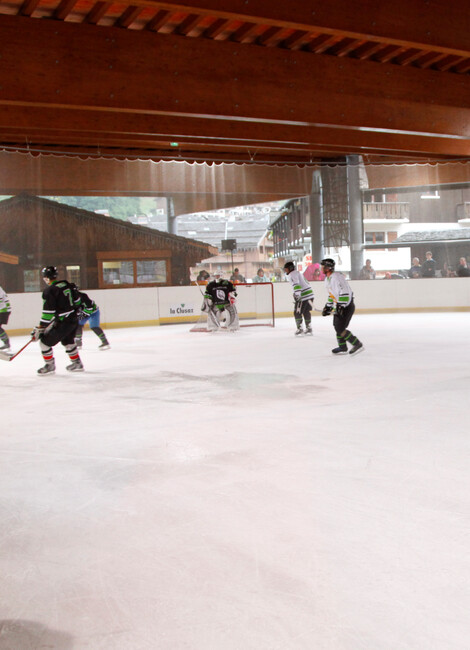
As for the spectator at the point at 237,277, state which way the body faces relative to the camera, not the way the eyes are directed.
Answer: toward the camera

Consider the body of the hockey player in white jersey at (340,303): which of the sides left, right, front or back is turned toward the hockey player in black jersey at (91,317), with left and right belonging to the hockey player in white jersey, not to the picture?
front

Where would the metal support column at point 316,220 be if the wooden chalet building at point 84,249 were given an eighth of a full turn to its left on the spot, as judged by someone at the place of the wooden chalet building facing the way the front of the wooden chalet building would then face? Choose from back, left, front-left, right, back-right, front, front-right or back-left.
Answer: front-left

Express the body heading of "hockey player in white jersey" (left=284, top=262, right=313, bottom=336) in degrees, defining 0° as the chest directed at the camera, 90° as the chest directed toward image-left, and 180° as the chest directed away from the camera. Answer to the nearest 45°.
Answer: approximately 90°

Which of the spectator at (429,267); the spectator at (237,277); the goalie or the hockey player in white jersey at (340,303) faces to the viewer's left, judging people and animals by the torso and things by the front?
the hockey player in white jersey

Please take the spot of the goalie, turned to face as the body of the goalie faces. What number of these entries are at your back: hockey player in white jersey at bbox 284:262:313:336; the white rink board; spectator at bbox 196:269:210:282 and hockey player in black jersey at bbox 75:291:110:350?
2

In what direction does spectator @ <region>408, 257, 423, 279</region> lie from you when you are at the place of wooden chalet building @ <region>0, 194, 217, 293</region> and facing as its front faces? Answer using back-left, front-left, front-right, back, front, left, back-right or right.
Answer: left

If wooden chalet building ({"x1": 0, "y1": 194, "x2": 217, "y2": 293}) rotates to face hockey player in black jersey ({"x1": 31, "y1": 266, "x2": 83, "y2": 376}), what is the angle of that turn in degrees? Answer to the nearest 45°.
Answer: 0° — it already faces them

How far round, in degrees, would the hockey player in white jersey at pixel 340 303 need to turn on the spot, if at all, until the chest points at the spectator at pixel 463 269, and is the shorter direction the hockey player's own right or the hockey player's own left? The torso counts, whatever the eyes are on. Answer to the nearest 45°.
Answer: approximately 90° to the hockey player's own right

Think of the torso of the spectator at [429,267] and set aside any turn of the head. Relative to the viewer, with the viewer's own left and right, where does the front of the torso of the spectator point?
facing the viewer

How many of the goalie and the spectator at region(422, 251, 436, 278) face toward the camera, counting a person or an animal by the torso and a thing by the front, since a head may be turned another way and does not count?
2

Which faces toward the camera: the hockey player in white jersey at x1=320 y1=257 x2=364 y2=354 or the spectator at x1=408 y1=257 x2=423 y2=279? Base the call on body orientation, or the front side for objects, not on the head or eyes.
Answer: the spectator

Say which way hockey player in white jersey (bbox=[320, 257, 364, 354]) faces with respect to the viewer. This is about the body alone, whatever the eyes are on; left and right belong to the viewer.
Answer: facing to the left of the viewer

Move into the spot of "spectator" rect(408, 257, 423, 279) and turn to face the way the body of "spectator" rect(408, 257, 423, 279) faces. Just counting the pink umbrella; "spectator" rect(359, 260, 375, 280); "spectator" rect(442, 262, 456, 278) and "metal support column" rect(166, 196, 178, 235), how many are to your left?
1

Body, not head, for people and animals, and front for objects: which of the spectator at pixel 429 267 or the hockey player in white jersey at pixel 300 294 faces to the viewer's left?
the hockey player in white jersey
